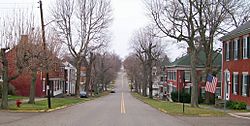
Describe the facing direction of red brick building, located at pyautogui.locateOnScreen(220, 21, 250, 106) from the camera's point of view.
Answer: facing the viewer and to the left of the viewer
